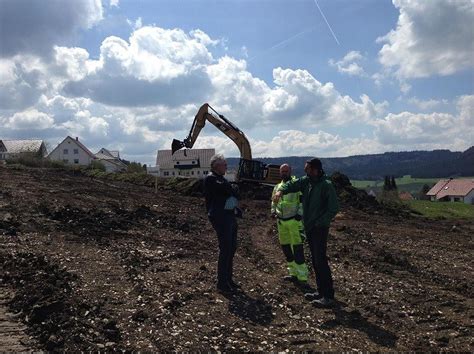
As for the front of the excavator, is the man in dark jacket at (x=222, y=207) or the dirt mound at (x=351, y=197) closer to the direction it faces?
the man in dark jacket

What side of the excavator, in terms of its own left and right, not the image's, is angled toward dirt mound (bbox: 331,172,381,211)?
back

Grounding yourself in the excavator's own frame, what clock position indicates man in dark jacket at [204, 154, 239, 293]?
The man in dark jacket is roughly at 9 o'clock from the excavator.

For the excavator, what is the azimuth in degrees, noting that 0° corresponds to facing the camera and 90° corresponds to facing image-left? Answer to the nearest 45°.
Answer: approximately 90°

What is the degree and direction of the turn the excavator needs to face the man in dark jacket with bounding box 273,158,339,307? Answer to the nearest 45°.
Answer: approximately 90° to its left
